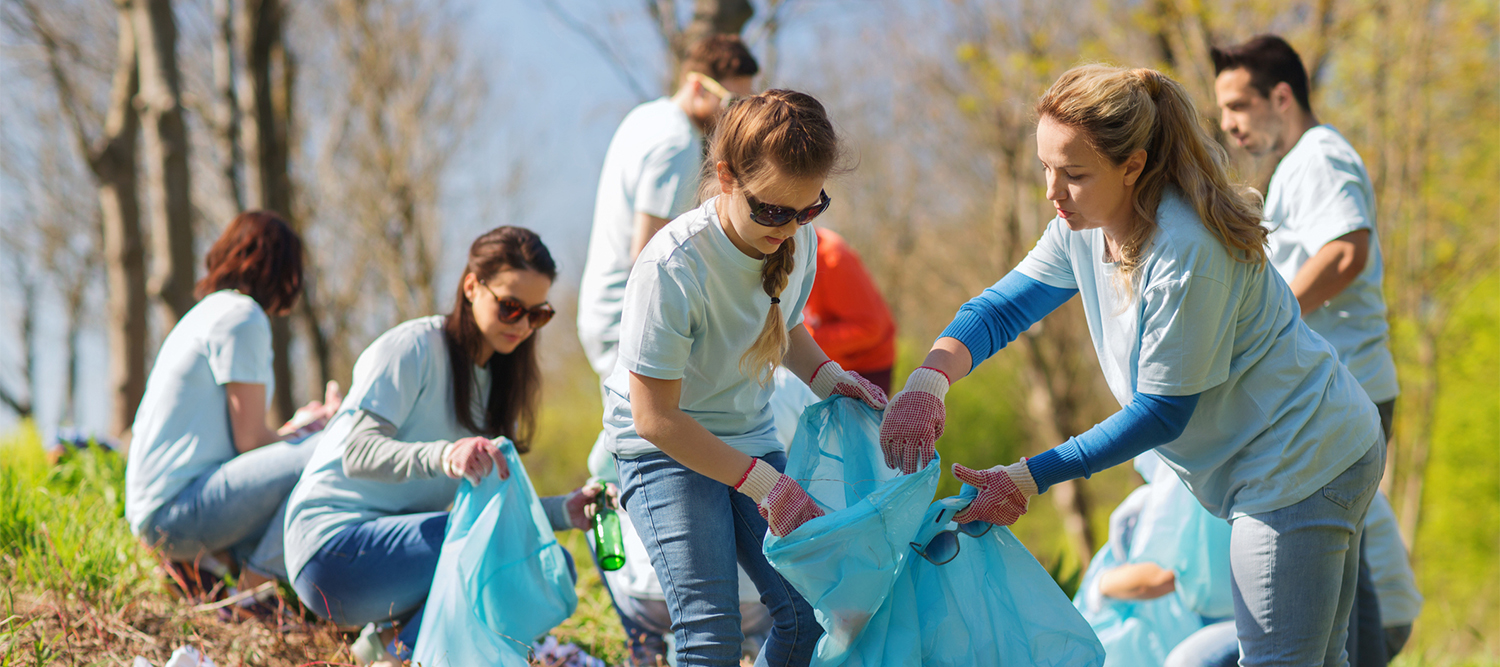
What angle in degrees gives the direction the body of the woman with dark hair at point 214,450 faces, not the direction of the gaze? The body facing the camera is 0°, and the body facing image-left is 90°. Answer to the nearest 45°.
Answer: approximately 225°

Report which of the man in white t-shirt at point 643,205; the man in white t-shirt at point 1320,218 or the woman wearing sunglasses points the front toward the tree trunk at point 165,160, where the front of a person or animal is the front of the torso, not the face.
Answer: the man in white t-shirt at point 1320,218

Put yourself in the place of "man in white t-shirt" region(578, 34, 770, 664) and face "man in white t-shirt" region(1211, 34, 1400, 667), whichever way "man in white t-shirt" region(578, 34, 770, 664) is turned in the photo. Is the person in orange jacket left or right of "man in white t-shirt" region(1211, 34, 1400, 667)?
left

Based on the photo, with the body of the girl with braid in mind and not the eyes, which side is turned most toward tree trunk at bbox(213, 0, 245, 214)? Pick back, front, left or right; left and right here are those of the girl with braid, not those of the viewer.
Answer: back

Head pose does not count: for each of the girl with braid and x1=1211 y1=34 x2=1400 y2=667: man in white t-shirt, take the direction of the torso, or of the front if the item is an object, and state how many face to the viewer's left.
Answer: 1

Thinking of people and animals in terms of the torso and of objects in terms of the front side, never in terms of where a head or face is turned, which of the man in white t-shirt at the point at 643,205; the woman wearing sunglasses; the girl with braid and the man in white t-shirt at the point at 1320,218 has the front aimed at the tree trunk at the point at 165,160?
the man in white t-shirt at the point at 1320,218

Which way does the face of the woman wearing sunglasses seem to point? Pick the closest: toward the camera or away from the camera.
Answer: toward the camera

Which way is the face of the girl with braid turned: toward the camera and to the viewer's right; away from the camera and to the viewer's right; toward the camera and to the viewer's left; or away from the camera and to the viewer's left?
toward the camera and to the viewer's right

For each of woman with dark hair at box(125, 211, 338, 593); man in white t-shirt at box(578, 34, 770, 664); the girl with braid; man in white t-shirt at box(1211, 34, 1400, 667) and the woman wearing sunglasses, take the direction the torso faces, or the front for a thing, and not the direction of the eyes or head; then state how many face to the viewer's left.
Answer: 1

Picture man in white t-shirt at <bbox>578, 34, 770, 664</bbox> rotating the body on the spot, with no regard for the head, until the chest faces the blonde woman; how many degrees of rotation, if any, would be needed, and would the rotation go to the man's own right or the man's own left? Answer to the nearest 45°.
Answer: approximately 45° to the man's own right

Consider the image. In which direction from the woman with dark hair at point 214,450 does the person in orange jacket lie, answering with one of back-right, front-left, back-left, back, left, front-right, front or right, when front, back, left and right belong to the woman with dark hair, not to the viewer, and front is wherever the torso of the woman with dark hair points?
front-right

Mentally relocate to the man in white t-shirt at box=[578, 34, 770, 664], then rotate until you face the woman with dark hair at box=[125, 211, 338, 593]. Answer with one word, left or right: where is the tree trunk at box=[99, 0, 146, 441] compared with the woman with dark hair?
right

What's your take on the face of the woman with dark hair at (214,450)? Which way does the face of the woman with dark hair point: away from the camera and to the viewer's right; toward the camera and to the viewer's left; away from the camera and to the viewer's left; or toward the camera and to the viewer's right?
away from the camera and to the viewer's right

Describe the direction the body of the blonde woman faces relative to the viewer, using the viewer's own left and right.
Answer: facing the viewer and to the left of the viewer

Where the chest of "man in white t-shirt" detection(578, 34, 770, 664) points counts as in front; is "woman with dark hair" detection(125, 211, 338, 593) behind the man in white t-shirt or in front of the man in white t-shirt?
behind

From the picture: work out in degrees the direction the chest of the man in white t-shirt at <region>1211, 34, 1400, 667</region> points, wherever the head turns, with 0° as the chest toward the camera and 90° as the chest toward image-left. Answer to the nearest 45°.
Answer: approximately 90°

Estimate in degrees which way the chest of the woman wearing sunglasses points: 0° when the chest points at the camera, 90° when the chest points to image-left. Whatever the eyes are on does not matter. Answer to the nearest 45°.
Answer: approximately 315°

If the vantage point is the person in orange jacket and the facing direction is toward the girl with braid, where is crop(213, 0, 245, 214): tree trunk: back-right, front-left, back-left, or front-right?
back-right
